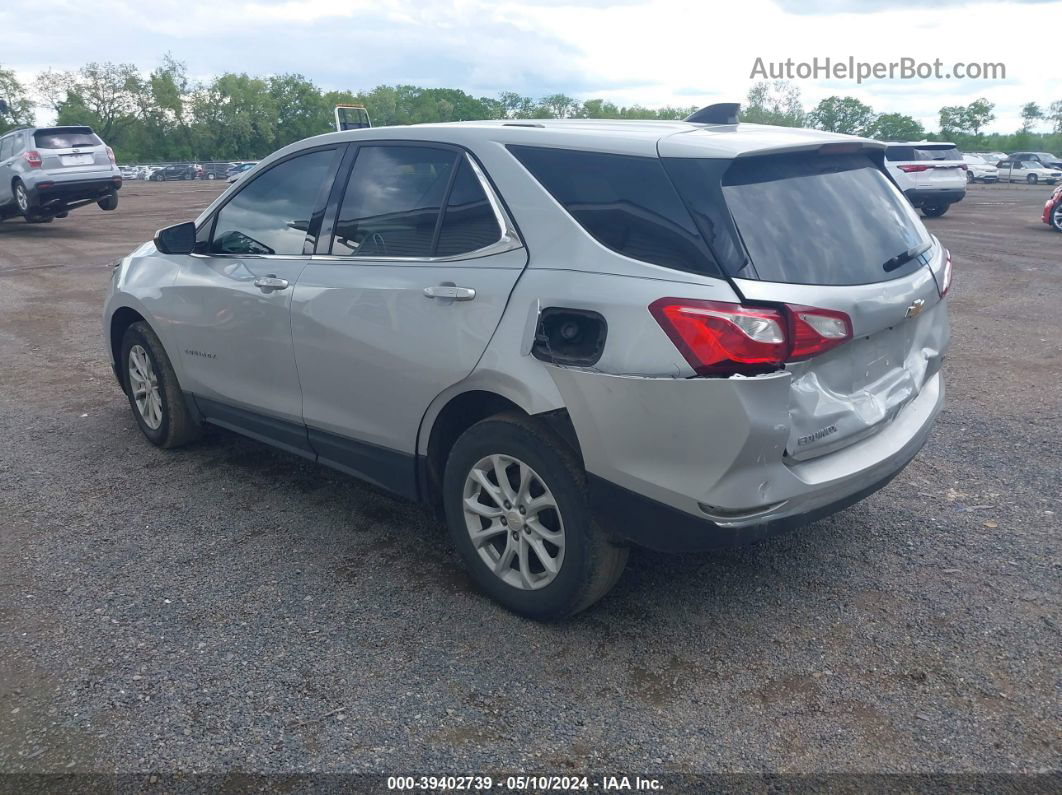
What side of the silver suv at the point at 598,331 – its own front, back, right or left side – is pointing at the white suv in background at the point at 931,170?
right

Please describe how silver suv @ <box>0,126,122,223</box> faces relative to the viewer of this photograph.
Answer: facing away from the viewer and to the left of the viewer

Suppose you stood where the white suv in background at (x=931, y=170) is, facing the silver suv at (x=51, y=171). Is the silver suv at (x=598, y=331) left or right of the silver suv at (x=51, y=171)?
left

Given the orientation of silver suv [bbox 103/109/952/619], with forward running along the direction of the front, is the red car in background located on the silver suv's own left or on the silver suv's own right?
on the silver suv's own right

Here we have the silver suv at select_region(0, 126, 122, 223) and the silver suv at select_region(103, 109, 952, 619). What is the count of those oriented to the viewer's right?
0

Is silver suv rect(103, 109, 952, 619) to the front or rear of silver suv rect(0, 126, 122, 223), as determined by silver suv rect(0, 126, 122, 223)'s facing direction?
to the rear

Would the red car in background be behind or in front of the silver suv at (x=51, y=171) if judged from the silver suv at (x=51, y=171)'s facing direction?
behind

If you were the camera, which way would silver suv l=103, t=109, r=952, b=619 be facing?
facing away from the viewer and to the left of the viewer

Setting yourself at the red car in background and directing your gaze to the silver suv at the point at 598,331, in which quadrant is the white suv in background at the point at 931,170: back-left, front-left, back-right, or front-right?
back-right

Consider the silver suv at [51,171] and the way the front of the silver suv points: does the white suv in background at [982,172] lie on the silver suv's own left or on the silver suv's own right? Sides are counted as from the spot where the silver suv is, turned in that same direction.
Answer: on the silver suv's own right

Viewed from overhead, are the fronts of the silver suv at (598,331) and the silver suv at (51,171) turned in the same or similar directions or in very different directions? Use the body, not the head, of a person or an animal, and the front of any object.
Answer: same or similar directions

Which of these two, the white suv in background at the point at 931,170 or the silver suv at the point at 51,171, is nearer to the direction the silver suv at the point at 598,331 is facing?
the silver suv
